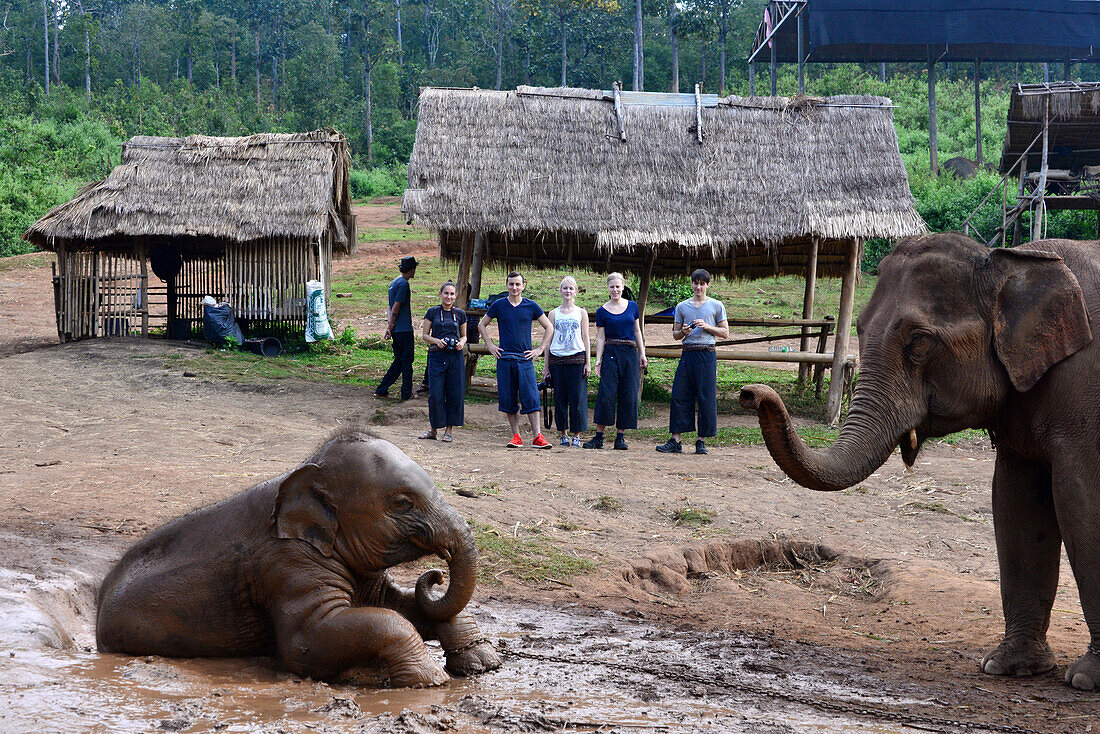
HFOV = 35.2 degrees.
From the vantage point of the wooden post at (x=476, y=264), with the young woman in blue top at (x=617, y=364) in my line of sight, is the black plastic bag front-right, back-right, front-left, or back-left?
back-right

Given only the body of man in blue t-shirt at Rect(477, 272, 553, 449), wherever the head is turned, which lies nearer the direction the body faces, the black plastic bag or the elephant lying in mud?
the elephant lying in mud

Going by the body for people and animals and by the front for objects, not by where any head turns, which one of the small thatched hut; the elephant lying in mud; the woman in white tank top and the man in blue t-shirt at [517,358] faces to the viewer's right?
the elephant lying in mud

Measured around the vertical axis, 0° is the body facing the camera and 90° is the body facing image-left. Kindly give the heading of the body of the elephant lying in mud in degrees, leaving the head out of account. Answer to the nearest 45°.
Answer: approximately 270°

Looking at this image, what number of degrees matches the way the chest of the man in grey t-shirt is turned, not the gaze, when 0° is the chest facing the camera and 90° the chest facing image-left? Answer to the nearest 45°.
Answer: approximately 0°

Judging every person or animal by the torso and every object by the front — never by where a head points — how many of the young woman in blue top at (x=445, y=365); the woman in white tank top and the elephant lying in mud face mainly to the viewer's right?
1

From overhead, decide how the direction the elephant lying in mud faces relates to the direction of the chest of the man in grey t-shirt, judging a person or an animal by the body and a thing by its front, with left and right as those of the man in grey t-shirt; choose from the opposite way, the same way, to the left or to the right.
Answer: to the left

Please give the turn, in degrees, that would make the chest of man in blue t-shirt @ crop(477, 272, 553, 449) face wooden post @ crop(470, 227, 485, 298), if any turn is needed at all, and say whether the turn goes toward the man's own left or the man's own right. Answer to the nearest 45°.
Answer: approximately 180°

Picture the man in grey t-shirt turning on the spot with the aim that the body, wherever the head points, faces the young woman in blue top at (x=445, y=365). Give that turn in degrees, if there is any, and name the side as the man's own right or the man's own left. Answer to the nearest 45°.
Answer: approximately 90° to the man's own right

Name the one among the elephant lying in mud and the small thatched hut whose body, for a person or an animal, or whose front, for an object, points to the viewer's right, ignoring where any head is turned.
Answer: the elephant lying in mud

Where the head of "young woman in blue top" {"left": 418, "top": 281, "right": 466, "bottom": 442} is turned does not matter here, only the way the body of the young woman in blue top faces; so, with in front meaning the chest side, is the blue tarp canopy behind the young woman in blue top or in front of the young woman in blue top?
behind
